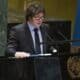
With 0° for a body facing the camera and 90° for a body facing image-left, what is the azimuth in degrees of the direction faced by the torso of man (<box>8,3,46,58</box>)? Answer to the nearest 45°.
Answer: approximately 315°

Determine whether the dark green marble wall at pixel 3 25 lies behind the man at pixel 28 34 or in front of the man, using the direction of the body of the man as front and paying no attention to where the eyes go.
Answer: behind

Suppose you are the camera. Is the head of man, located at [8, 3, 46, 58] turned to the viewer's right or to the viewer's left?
to the viewer's right
